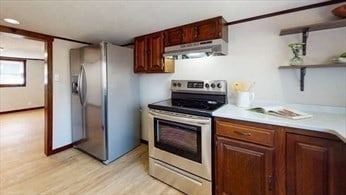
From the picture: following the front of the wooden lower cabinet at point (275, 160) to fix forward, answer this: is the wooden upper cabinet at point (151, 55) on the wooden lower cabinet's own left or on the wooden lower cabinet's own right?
on the wooden lower cabinet's own right

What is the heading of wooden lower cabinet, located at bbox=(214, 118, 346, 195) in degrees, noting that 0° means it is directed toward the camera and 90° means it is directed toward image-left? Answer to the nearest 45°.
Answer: approximately 45°

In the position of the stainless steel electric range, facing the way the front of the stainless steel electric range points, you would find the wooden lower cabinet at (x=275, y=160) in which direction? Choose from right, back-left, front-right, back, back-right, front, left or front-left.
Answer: left

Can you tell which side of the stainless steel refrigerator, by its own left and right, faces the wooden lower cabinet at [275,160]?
left

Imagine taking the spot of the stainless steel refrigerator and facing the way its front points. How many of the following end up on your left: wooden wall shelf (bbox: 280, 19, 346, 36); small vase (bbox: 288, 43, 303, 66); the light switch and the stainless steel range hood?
3

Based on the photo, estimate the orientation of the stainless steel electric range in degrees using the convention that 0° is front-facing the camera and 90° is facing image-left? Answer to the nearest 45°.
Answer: approximately 45°
